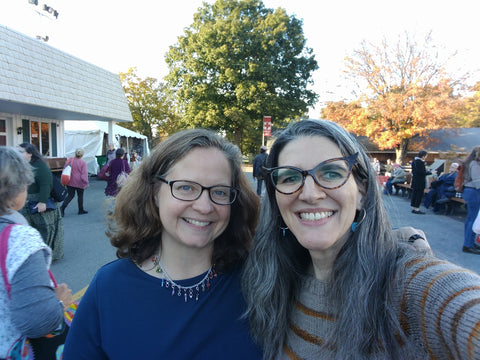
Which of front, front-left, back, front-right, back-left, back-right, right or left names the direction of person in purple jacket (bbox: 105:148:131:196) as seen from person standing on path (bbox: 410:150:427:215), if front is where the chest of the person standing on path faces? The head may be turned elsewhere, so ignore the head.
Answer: back-right

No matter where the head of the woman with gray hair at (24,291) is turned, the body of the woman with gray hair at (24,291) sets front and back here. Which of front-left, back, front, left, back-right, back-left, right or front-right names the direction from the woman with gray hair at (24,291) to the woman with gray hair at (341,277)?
right

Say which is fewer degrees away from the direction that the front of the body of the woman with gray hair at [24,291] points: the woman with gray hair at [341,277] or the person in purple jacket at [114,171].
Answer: the person in purple jacket

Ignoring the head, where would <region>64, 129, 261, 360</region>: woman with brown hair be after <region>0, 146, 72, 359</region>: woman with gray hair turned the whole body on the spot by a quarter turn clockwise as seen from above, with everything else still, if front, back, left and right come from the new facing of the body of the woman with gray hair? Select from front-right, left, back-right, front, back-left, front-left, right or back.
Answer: front
